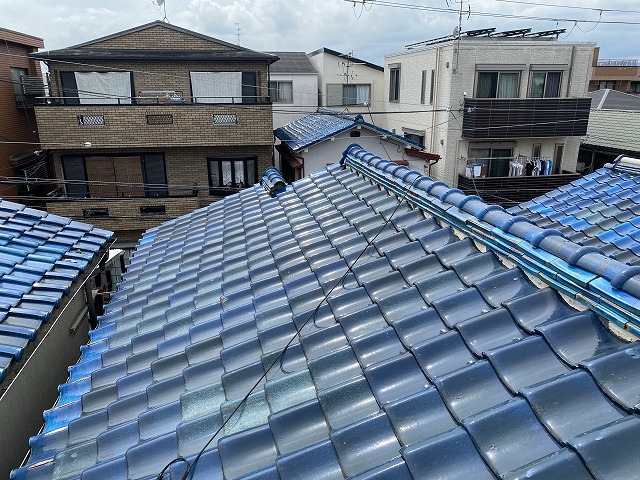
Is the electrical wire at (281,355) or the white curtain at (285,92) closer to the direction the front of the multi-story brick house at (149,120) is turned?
the electrical wire

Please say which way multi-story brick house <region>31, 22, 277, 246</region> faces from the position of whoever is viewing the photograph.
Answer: facing the viewer

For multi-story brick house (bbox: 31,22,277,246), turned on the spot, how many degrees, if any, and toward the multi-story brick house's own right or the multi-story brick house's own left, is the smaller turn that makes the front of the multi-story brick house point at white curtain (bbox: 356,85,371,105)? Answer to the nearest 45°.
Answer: approximately 135° to the multi-story brick house's own left

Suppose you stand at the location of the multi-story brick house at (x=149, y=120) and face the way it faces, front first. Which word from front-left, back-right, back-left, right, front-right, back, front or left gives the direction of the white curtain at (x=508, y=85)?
left

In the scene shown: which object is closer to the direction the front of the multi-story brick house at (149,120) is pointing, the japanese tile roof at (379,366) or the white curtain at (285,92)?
the japanese tile roof

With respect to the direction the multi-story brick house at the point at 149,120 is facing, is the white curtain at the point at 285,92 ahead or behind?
behind

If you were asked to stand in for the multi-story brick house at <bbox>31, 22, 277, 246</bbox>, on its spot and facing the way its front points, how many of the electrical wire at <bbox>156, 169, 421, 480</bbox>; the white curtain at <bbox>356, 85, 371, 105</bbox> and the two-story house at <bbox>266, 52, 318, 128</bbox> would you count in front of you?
1

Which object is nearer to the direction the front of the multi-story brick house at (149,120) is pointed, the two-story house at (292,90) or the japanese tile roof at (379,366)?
the japanese tile roof

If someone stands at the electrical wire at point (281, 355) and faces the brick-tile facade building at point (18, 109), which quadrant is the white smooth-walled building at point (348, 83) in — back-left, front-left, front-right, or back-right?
front-right

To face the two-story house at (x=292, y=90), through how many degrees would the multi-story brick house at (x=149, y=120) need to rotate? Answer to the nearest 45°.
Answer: approximately 135° to its left

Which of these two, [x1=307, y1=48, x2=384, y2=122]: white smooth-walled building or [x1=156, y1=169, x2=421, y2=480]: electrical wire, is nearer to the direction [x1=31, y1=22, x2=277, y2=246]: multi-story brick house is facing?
the electrical wire

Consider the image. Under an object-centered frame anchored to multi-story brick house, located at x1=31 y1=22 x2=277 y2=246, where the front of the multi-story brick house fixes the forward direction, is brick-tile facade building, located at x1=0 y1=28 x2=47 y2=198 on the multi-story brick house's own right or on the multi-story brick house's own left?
on the multi-story brick house's own right

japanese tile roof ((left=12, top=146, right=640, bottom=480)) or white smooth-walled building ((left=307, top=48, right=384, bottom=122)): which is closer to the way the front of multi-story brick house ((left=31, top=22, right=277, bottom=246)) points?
the japanese tile roof

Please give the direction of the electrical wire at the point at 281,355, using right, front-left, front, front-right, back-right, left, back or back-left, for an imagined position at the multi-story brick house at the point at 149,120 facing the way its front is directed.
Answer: front

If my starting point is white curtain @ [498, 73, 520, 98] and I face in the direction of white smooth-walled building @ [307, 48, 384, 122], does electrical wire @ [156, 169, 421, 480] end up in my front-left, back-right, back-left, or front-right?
back-left
